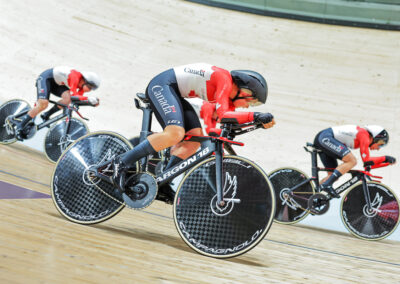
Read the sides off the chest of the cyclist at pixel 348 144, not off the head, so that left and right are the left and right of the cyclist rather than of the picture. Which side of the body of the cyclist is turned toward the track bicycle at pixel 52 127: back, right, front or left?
back

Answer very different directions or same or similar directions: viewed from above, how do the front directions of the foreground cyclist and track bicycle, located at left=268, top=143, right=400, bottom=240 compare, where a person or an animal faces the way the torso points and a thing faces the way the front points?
same or similar directions

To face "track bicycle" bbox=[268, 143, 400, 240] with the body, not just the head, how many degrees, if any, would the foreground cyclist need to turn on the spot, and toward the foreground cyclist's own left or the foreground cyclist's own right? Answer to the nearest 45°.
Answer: approximately 45° to the foreground cyclist's own left

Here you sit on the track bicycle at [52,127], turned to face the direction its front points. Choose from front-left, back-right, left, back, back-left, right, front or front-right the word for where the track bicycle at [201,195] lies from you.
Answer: front-right

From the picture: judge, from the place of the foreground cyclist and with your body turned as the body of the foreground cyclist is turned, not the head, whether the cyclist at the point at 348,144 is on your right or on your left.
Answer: on your left

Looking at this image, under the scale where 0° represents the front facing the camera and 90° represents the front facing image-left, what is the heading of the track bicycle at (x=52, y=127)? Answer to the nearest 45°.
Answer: approximately 315°

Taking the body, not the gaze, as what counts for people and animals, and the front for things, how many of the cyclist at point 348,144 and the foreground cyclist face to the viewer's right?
2

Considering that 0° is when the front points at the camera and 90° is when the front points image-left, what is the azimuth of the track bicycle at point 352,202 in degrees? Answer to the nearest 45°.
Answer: approximately 270°

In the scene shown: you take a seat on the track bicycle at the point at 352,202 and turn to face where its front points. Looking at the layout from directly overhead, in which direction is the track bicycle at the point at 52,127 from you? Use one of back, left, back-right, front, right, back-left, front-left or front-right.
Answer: back

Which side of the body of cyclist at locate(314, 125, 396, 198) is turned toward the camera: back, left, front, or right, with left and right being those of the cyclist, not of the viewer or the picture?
right

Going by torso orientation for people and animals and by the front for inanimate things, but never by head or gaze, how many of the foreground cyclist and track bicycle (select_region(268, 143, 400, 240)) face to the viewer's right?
2

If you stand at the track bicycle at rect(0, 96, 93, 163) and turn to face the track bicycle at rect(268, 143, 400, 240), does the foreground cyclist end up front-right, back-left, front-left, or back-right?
front-right

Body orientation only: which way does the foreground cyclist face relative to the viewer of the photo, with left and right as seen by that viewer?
facing to the right of the viewer

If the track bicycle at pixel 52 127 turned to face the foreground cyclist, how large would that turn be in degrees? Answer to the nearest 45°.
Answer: approximately 45° to its right
